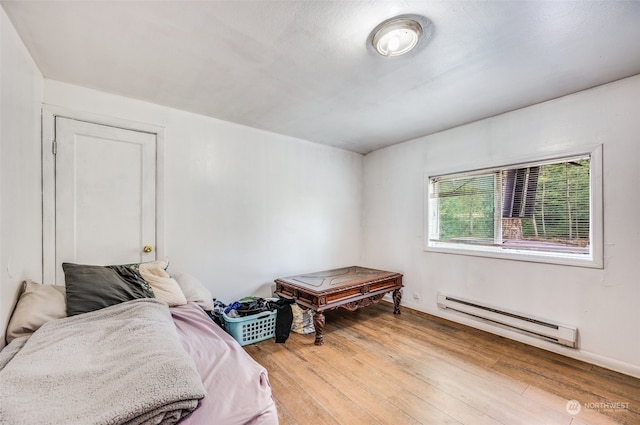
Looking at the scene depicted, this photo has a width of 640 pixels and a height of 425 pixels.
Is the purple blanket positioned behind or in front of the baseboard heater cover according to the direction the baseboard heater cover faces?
in front

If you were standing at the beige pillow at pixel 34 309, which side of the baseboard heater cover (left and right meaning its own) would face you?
front

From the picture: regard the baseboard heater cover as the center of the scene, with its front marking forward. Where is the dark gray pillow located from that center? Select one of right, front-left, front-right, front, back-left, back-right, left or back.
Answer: front

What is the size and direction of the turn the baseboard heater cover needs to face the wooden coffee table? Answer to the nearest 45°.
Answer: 0° — it already faces it

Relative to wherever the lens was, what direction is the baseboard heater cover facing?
facing the viewer and to the left of the viewer

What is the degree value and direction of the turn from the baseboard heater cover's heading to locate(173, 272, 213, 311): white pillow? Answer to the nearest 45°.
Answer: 0° — it already faces it

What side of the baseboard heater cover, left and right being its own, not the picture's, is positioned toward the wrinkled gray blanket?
front

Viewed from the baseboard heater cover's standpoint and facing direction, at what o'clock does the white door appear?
The white door is roughly at 12 o'clock from the baseboard heater cover.
